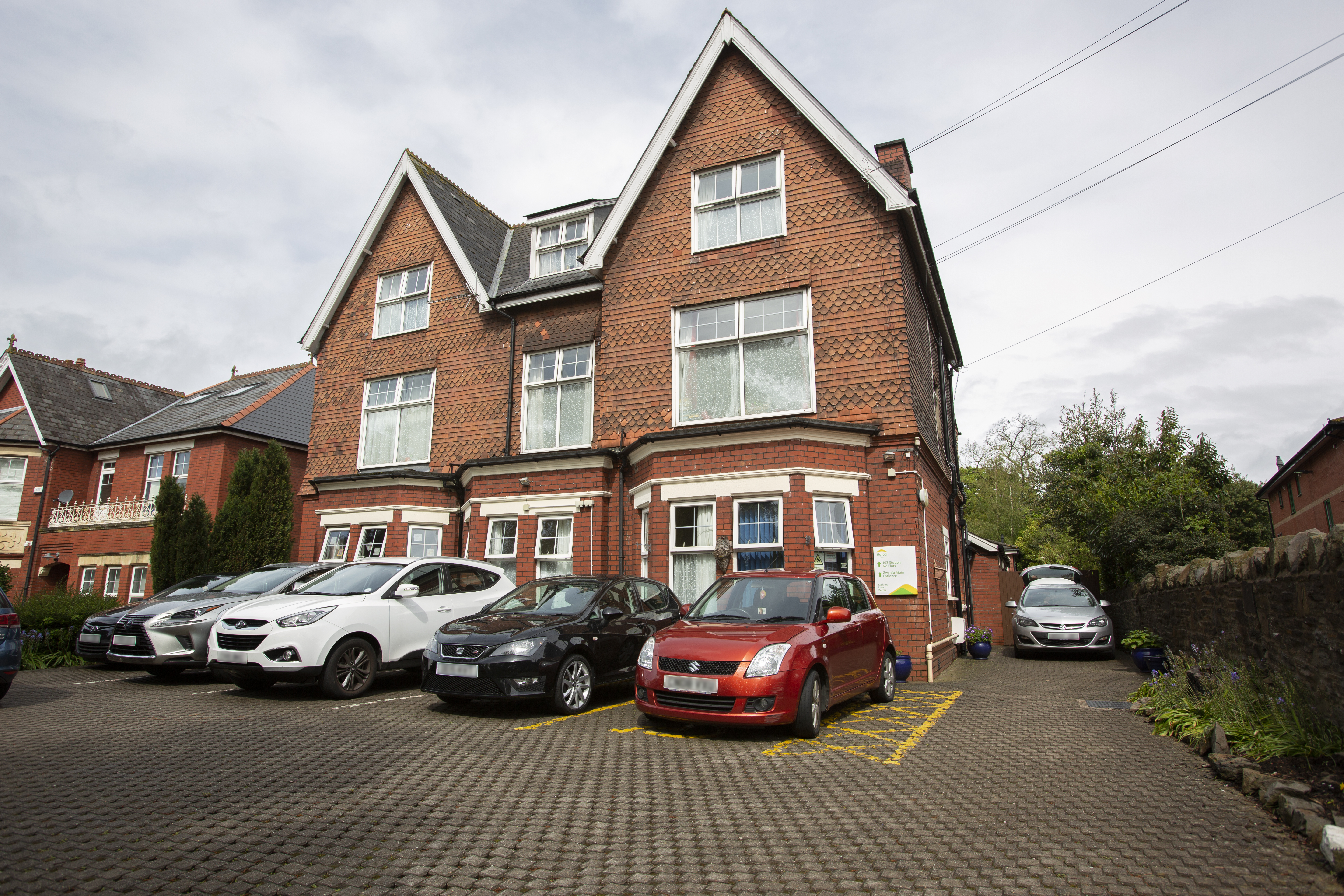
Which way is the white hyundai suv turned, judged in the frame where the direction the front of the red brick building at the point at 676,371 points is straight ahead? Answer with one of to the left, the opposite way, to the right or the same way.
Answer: the same way

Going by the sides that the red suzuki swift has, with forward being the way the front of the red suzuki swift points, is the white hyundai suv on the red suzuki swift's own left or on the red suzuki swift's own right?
on the red suzuki swift's own right

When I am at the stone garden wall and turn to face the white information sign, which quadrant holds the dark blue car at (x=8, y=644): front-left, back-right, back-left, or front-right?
front-left

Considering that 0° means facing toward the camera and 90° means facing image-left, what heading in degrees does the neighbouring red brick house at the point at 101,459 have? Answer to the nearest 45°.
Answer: approximately 45°

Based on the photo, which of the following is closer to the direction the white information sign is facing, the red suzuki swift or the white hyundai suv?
the red suzuki swift

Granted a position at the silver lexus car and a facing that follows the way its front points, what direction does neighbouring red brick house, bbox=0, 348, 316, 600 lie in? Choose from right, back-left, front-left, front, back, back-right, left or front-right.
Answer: back-right

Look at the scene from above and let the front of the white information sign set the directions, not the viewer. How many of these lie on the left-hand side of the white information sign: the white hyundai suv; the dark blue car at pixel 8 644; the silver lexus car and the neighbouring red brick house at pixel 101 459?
0

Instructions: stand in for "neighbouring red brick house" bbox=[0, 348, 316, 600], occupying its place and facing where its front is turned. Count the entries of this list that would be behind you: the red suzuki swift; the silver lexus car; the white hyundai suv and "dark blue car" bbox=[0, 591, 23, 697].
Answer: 0

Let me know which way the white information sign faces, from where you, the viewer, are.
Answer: facing the viewer

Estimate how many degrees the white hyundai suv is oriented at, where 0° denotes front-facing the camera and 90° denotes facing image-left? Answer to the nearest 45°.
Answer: approximately 45°

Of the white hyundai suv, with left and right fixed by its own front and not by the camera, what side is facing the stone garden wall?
left

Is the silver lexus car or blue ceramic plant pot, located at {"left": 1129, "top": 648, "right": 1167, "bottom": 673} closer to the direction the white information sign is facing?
the silver lexus car

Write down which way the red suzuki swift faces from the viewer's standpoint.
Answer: facing the viewer and to the left of the viewer

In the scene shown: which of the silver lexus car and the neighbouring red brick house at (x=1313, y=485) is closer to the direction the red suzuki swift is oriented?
the silver lexus car

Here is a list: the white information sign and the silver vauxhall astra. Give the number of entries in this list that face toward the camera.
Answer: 2

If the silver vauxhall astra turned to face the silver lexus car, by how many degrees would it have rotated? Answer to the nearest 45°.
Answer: approximately 45° to its right

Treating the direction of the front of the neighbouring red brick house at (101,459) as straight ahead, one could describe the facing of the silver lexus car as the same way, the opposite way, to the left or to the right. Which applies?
the same way

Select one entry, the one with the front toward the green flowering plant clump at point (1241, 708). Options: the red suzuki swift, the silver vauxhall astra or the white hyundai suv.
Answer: the silver vauxhall astra

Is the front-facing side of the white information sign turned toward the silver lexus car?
no

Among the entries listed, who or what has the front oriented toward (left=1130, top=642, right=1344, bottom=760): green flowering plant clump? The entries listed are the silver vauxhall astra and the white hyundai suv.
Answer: the silver vauxhall astra

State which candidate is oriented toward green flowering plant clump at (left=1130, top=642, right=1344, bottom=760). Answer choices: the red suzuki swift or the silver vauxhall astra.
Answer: the silver vauxhall astra

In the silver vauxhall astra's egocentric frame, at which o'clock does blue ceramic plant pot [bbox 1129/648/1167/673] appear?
The blue ceramic plant pot is roughly at 11 o'clock from the silver vauxhall astra.
